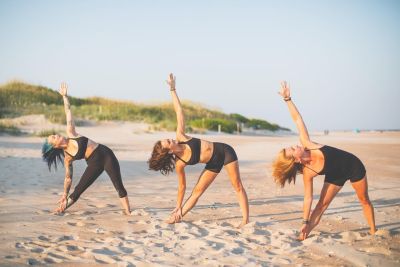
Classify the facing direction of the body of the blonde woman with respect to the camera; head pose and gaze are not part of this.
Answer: toward the camera

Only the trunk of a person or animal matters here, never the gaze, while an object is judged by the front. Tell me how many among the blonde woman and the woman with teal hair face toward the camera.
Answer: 2

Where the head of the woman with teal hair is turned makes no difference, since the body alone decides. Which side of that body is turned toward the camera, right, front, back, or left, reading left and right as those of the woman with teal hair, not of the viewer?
front

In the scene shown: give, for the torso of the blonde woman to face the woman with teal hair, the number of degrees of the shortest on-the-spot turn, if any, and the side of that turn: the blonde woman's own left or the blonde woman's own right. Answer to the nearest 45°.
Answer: approximately 90° to the blonde woman's own right

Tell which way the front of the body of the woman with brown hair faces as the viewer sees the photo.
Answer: toward the camera

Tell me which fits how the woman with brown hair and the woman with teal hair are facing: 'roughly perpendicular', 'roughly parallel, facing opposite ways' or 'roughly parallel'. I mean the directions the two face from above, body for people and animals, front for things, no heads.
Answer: roughly parallel

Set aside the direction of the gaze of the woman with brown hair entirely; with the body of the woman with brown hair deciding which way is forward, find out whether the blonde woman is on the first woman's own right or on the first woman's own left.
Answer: on the first woman's own left

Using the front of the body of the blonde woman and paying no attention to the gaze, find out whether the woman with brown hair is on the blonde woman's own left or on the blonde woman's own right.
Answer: on the blonde woman's own right

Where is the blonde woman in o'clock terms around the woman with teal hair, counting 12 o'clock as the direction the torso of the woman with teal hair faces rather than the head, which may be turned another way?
The blonde woman is roughly at 10 o'clock from the woman with teal hair.

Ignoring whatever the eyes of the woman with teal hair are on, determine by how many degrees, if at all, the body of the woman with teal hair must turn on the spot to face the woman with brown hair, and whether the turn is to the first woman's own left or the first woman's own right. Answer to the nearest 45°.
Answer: approximately 45° to the first woman's own left

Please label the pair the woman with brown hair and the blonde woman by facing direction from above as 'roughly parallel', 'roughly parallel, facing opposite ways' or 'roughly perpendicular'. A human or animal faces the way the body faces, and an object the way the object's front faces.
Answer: roughly parallel
